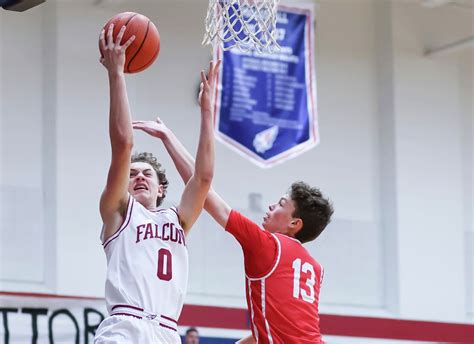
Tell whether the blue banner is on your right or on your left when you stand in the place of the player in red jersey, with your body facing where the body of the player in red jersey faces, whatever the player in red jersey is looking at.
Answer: on your right

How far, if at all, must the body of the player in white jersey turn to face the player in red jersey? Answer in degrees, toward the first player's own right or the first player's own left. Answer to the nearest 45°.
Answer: approximately 90° to the first player's own left

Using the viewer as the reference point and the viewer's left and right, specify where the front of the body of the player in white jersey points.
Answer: facing the viewer and to the right of the viewer

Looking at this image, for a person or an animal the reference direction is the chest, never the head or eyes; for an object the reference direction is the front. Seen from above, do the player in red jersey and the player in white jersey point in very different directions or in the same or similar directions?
very different directions

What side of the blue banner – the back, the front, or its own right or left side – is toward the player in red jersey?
front

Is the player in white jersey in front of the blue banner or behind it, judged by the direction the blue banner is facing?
in front

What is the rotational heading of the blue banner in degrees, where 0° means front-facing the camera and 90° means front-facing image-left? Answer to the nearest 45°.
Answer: approximately 0°

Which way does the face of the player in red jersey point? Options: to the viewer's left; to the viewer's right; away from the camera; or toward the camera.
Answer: to the viewer's left

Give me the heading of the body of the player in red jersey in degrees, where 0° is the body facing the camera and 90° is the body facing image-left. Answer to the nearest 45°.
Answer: approximately 135°

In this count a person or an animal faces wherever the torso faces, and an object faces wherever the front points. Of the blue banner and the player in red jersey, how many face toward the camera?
1
